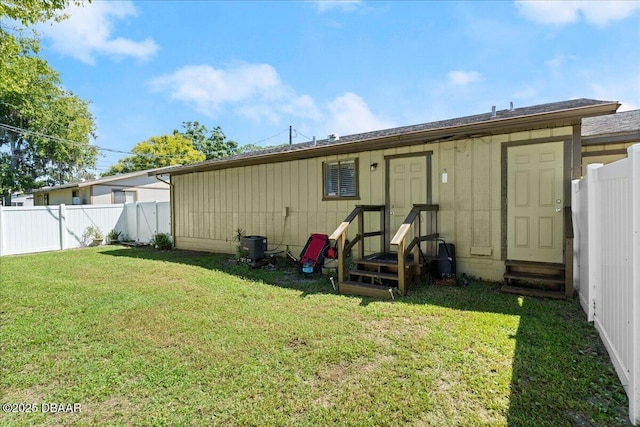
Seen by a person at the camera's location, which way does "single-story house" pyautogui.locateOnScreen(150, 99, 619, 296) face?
facing the viewer and to the left of the viewer

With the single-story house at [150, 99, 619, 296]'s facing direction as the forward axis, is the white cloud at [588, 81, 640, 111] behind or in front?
behind

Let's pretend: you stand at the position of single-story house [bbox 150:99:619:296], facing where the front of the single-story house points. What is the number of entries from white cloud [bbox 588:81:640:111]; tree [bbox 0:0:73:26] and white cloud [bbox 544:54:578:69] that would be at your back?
2

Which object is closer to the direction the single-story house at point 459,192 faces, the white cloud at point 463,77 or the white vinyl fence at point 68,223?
the white vinyl fence

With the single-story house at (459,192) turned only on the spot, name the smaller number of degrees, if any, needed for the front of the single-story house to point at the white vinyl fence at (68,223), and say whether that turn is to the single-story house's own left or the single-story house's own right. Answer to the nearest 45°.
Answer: approximately 45° to the single-story house's own right

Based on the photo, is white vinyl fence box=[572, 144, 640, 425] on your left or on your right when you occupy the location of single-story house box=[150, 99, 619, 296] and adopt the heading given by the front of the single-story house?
on your left

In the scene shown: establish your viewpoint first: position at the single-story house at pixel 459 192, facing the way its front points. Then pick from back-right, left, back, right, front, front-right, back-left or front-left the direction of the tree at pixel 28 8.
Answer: front-right

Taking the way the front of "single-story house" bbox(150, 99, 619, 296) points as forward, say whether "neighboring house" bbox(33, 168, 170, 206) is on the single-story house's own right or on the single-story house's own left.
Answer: on the single-story house's own right
